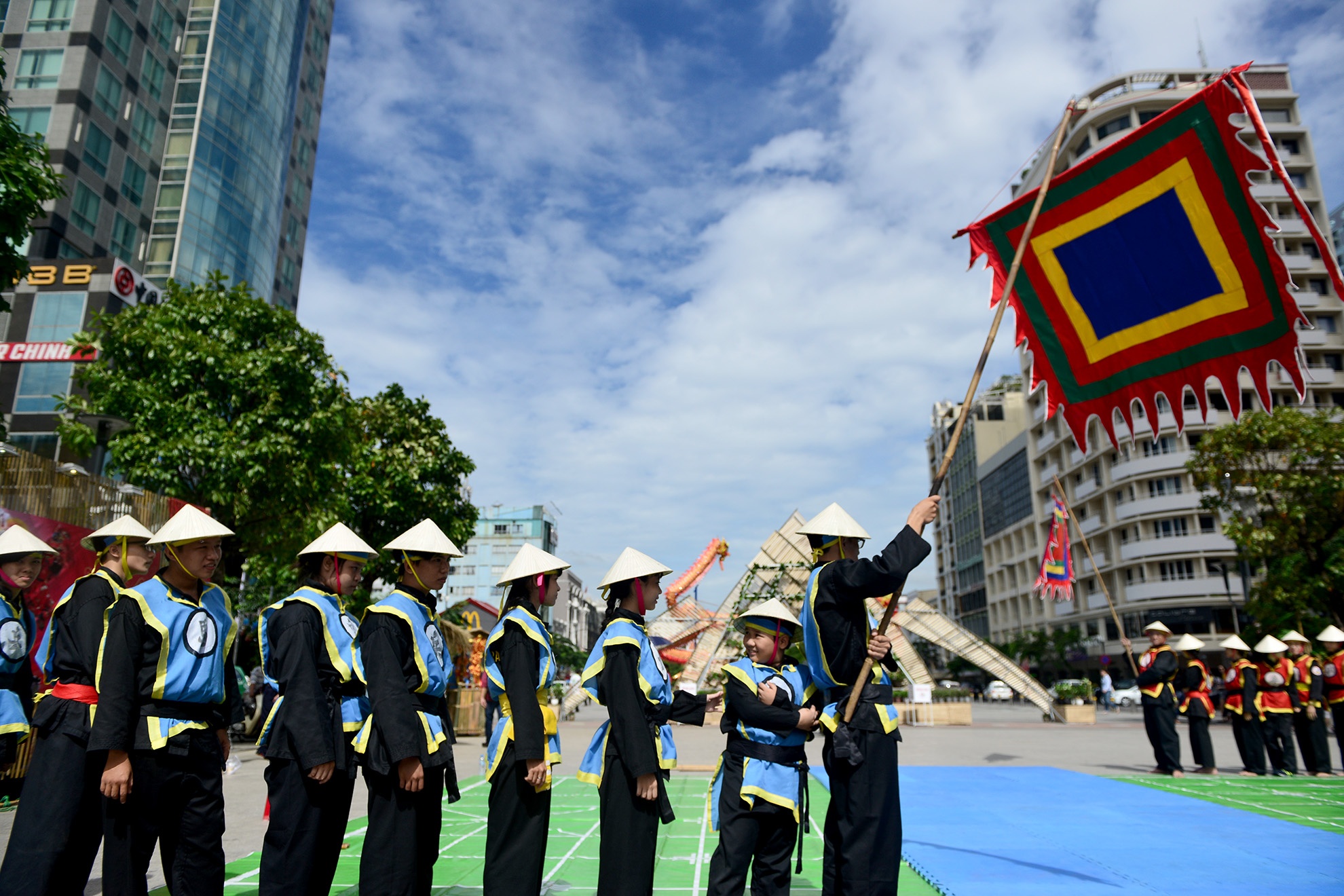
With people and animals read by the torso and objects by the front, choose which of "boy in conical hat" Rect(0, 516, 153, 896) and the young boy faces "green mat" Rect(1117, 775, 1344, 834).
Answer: the boy in conical hat

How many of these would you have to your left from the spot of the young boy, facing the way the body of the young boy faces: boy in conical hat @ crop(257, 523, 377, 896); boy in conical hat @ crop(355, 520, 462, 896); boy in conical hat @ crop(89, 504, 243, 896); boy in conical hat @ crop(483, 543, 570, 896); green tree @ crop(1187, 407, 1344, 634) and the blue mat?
2

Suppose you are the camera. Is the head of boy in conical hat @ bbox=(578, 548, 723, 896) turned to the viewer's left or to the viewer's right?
to the viewer's right

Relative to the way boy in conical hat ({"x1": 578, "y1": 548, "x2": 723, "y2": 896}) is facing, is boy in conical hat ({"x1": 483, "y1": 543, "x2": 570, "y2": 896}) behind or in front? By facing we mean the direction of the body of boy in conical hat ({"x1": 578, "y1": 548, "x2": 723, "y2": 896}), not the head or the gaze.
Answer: behind

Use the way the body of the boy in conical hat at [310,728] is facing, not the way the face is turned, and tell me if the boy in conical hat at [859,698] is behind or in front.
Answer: in front

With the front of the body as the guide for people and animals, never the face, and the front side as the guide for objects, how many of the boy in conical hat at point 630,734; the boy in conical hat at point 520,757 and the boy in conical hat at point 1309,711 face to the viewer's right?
2

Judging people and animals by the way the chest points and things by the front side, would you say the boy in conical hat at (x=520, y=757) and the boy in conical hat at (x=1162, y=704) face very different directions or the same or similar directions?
very different directions

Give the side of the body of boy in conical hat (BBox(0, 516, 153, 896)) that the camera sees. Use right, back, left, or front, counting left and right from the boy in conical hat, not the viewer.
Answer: right

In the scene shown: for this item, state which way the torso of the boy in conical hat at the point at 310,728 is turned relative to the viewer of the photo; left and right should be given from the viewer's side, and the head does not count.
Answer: facing the viewer and to the right of the viewer

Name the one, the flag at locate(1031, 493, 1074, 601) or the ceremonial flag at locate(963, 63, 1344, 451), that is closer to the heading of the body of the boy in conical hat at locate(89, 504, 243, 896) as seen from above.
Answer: the ceremonial flag

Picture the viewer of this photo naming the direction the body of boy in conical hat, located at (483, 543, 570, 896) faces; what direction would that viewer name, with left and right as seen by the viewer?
facing to the right of the viewer

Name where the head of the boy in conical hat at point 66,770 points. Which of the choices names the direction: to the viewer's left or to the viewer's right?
to the viewer's right

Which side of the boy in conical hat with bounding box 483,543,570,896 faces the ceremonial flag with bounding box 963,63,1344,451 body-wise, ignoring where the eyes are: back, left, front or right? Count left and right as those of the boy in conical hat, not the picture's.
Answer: front
